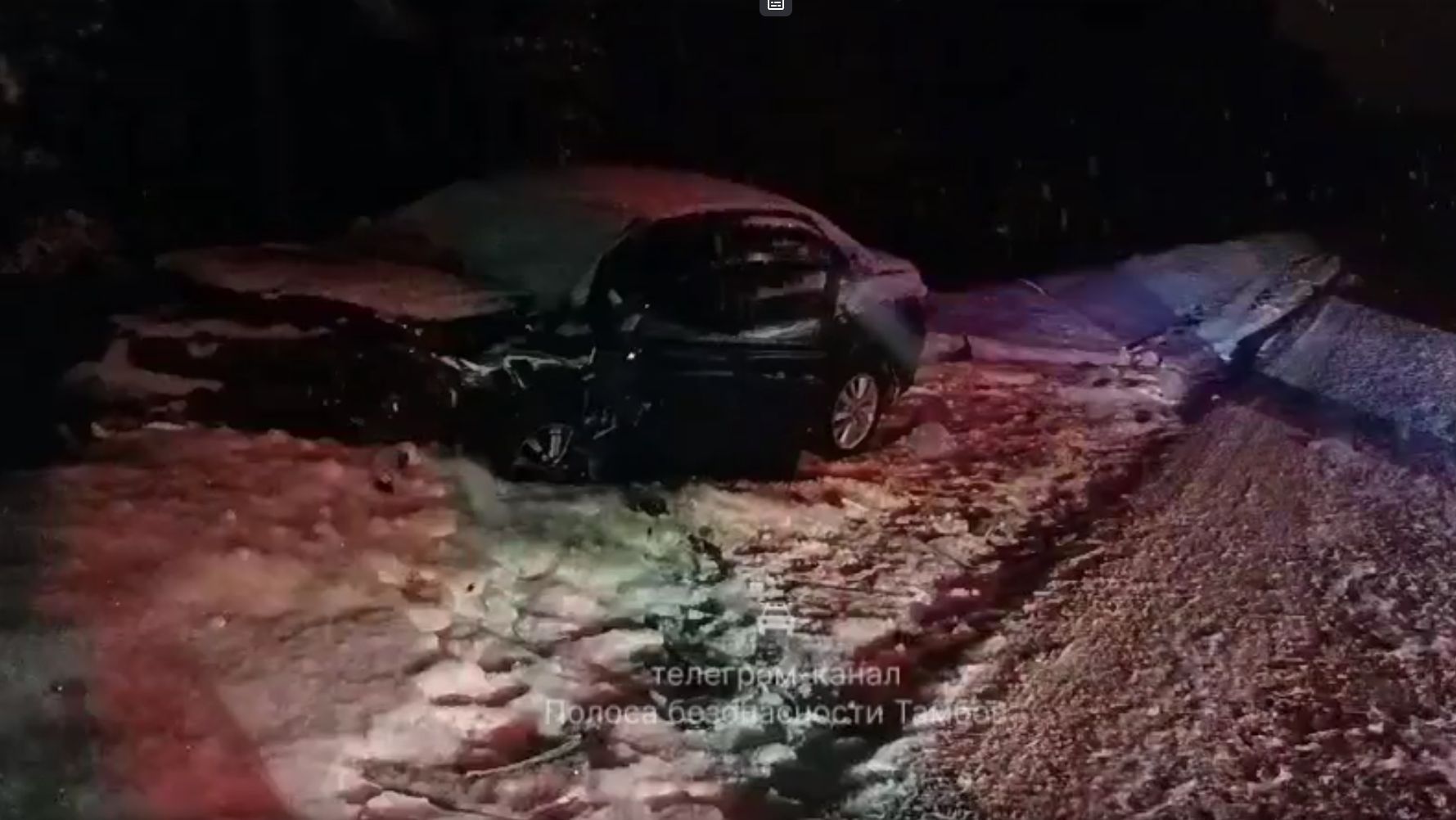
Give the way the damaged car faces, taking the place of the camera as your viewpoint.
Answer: facing the viewer and to the left of the viewer
